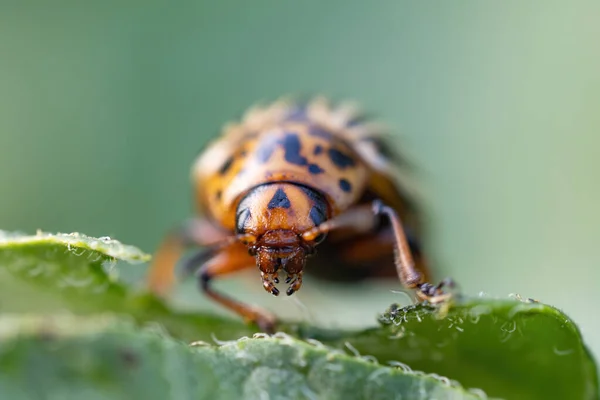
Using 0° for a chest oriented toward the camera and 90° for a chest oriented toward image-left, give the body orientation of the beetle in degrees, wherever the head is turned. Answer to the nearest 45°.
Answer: approximately 0°
